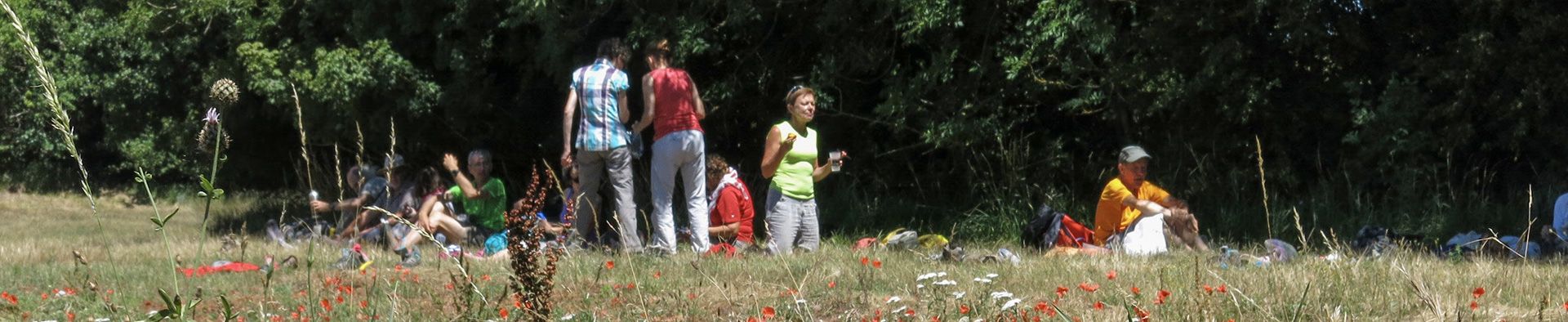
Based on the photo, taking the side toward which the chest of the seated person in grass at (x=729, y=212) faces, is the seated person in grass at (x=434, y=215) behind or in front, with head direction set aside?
in front

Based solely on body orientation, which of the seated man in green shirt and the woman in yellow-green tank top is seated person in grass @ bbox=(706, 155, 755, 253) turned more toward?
the seated man in green shirt

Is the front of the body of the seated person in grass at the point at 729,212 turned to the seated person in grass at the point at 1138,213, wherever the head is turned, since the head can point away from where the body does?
no

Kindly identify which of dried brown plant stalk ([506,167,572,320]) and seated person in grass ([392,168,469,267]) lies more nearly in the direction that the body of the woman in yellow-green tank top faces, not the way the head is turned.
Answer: the dried brown plant stalk

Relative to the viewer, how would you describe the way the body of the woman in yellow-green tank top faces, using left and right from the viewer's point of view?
facing the viewer and to the right of the viewer

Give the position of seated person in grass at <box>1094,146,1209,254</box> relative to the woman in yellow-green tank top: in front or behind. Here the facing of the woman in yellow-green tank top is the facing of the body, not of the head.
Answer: in front

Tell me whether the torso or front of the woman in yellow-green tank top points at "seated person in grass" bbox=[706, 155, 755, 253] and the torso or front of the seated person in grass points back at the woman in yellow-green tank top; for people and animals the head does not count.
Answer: no

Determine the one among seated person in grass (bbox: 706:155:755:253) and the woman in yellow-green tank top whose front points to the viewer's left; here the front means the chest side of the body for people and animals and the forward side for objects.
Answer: the seated person in grass

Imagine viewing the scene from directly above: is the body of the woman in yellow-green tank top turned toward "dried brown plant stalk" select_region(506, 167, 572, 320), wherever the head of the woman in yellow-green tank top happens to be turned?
no

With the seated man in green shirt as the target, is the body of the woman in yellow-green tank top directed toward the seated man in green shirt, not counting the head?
no
